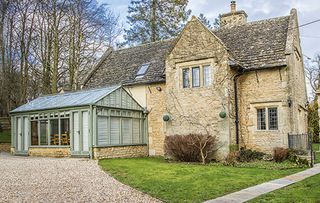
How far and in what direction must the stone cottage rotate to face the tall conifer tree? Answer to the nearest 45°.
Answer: approximately 180°

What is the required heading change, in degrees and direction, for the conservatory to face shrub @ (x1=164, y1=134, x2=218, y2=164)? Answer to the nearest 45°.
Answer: approximately 90° to its left

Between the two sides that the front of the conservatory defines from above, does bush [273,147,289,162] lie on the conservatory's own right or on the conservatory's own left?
on the conservatory's own left

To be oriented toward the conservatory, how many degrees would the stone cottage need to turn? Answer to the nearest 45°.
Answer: approximately 90° to its right

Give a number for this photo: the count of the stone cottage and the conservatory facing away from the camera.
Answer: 0

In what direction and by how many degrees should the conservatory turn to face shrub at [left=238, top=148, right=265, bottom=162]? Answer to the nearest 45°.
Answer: approximately 90° to its left

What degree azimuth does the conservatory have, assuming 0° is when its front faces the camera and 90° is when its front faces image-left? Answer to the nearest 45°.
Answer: approximately 45°

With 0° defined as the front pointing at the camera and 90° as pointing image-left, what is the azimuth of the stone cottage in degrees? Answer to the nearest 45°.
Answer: approximately 0°

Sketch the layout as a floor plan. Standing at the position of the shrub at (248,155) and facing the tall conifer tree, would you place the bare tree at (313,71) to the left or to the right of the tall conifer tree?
right
